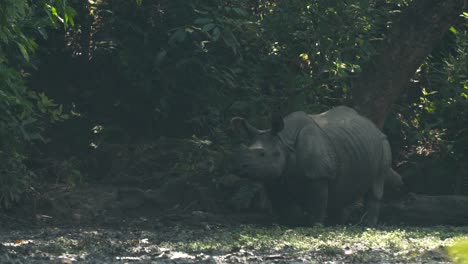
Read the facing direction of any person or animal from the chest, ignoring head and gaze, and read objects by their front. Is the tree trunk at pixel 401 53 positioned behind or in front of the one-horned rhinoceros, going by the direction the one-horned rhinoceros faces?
behind

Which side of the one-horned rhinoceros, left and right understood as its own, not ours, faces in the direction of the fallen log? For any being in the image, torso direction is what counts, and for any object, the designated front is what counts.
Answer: back

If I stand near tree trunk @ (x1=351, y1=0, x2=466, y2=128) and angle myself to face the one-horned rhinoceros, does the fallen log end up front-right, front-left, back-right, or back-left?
front-left

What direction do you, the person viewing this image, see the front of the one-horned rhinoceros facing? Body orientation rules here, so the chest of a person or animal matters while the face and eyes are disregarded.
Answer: facing the viewer and to the left of the viewer
